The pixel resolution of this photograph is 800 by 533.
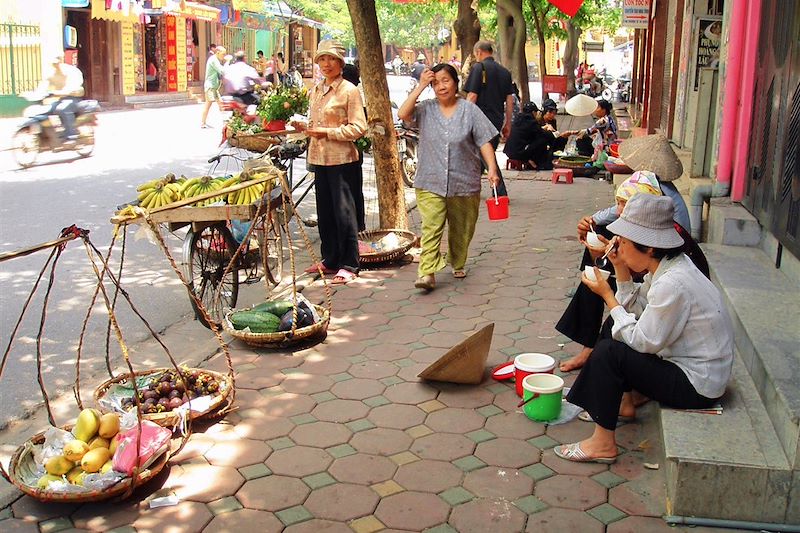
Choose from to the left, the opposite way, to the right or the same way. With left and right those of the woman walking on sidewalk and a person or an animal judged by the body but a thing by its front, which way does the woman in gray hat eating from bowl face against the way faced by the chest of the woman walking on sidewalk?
to the right

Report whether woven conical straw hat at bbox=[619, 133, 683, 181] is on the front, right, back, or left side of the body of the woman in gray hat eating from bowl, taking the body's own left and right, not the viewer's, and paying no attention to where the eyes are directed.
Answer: right

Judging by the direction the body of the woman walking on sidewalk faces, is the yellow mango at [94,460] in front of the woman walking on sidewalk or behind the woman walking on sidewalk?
in front

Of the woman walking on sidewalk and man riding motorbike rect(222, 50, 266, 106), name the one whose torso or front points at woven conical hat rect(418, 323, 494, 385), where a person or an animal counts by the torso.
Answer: the woman walking on sidewalk

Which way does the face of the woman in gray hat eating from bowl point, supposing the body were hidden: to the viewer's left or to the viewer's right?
to the viewer's left

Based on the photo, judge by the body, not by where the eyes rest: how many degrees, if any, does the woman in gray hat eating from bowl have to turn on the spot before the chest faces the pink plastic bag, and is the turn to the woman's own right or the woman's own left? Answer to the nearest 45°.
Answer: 0° — they already face it

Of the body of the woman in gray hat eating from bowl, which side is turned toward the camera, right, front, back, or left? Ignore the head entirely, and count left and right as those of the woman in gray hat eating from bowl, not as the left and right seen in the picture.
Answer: left
